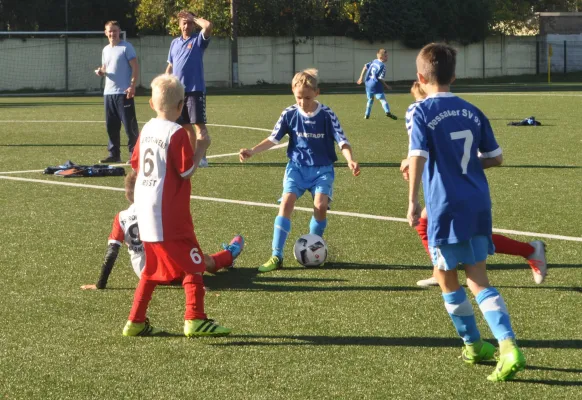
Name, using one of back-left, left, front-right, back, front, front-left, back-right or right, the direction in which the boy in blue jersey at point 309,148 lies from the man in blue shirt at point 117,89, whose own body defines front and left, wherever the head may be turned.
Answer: front-left

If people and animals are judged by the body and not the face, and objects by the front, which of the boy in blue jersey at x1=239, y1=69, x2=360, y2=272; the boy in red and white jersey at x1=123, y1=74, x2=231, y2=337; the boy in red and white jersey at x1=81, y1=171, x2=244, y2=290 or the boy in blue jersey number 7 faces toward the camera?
the boy in blue jersey

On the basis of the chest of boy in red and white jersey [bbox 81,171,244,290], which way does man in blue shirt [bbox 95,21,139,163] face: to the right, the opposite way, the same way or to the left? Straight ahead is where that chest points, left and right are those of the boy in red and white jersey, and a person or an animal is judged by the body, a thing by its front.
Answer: the opposite way

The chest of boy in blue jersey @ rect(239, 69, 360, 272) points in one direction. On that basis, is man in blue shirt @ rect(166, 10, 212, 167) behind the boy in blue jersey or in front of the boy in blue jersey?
behind

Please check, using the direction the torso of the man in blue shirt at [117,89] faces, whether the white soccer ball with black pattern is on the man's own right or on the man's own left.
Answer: on the man's own left

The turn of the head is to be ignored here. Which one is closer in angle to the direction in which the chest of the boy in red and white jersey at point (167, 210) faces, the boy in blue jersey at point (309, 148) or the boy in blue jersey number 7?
the boy in blue jersey

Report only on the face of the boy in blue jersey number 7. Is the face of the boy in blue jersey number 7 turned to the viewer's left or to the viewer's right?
to the viewer's left

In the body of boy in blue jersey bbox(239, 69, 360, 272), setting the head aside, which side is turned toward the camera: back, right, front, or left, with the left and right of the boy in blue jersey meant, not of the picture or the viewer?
front

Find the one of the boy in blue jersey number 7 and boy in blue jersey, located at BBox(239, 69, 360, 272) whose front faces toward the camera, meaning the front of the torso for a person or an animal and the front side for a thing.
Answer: the boy in blue jersey

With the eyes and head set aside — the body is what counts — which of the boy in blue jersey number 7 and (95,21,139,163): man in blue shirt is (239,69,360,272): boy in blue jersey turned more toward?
the boy in blue jersey number 7

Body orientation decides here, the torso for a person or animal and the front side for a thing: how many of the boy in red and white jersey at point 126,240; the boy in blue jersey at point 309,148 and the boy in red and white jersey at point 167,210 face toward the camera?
1

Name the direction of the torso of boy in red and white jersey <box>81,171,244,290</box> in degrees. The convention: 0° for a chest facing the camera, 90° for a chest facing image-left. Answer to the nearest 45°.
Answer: approximately 225°

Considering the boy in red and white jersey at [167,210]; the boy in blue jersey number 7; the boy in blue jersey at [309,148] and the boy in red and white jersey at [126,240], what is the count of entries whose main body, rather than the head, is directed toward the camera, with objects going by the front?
1

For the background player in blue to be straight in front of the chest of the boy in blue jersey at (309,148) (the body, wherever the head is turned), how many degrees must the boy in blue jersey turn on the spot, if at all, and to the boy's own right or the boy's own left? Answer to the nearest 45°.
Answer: approximately 180°

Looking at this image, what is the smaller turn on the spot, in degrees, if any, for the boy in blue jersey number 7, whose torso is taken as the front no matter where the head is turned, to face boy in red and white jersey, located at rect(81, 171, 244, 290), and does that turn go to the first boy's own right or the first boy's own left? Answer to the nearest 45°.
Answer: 0° — they already face them
